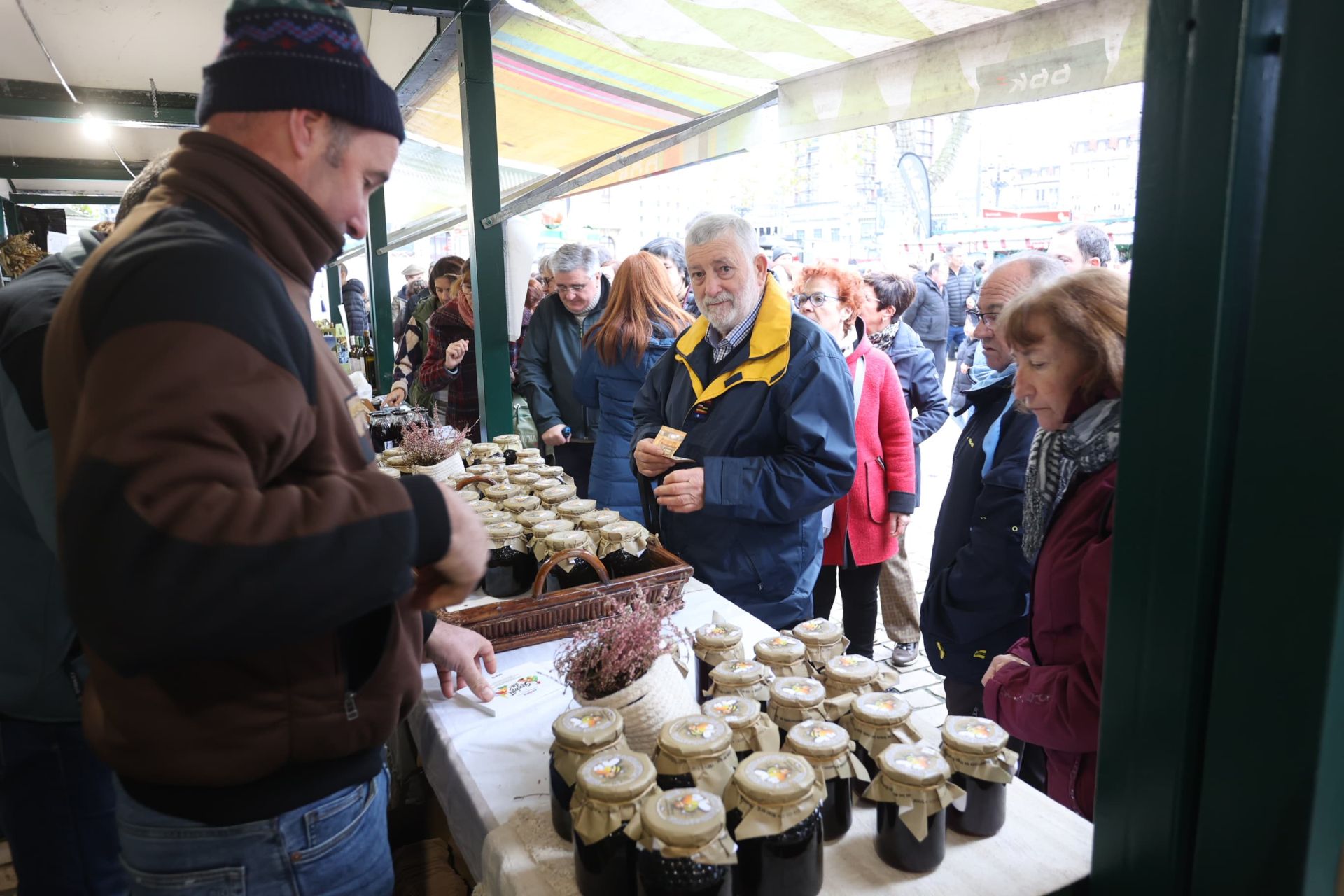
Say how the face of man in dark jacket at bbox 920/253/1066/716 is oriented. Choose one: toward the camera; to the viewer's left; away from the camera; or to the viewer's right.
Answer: to the viewer's left

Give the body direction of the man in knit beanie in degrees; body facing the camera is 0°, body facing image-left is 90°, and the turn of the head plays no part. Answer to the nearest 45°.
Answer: approximately 270°

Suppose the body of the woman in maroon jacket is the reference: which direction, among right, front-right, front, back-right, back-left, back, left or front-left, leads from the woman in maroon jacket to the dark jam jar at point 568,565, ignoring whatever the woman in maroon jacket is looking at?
front

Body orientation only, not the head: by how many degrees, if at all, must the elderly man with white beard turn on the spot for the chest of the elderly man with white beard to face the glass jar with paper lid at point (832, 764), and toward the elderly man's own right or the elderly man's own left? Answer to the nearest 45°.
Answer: approximately 45° to the elderly man's own left

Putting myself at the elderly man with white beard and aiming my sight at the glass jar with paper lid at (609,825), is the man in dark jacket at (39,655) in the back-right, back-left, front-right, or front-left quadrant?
front-right

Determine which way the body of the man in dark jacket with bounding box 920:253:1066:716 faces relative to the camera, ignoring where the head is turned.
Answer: to the viewer's left

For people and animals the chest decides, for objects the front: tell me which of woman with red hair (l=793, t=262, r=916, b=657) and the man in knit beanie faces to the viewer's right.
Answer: the man in knit beanie

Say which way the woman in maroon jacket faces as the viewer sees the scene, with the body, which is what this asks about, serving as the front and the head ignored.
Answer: to the viewer's left

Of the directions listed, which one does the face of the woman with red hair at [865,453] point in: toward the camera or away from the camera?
toward the camera

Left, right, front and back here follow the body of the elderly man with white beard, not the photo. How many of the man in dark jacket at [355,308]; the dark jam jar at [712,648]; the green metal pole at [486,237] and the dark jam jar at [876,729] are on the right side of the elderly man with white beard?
2

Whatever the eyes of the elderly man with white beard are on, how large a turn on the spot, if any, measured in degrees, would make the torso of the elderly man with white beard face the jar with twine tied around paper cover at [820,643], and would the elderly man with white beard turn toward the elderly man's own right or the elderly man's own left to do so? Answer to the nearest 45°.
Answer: approximately 45° to the elderly man's own left

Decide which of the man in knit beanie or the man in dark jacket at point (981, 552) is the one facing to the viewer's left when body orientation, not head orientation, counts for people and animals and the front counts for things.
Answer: the man in dark jacket

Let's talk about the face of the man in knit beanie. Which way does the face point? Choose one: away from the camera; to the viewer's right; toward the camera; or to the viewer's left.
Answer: to the viewer's right

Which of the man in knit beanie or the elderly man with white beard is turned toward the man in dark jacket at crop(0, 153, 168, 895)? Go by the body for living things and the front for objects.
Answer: the elderly man with white beard

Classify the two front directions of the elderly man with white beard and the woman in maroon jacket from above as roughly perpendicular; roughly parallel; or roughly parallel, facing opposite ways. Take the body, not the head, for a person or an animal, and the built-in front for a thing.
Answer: roughly perpendicular

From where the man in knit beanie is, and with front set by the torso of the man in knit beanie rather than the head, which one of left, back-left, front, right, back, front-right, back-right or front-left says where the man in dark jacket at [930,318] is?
front-left
